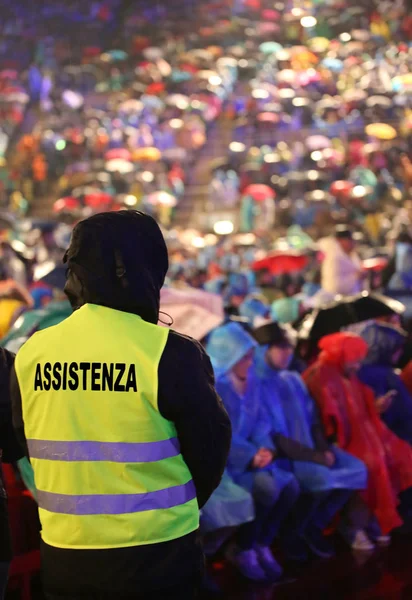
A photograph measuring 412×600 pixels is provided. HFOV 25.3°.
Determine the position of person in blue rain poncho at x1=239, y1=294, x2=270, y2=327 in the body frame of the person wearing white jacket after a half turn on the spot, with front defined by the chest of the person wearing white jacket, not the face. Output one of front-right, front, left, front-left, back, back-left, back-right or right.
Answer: left

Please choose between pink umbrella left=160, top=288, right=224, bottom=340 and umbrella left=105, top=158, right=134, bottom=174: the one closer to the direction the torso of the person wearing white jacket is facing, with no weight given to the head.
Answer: the pink umbrella

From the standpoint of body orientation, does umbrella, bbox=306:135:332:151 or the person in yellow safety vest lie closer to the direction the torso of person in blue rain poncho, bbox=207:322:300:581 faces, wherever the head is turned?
the person in yellow safety vest

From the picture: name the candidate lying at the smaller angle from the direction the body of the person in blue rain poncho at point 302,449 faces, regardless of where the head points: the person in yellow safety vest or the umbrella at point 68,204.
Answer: the person in yellow safety vest

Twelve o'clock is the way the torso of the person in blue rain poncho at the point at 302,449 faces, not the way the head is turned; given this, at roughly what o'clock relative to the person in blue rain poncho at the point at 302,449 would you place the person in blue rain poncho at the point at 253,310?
the person in blue rain poncho at the point at 253,310 is roughly at 7 o'clock from the person in blue rain poncho at the point at 302,449.

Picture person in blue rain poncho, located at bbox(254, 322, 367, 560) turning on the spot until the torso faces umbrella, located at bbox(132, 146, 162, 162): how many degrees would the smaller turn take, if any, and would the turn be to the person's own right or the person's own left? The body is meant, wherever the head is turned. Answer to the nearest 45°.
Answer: approximately 135° to the person's own left

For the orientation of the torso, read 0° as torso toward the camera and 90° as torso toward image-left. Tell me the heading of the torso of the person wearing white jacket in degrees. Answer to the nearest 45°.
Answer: approximately 315°

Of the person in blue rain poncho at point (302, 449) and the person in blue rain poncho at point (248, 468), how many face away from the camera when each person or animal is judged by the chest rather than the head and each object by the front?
0
